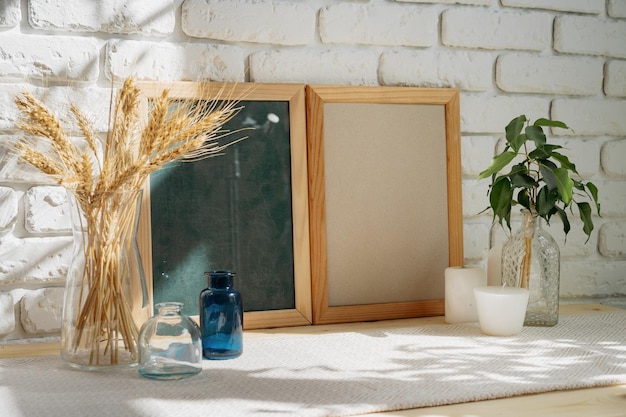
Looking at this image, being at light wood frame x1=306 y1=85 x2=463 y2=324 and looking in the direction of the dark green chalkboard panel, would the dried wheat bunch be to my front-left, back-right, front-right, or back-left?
front-left

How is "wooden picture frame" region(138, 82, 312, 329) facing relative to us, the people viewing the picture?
facing the viewer

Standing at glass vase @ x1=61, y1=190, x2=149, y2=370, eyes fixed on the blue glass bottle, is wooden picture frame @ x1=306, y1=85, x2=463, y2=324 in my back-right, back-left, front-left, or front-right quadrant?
front-left

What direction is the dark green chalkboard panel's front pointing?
toward the camera

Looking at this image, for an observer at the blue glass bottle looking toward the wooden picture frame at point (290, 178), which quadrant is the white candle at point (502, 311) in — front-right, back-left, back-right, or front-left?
front-right
